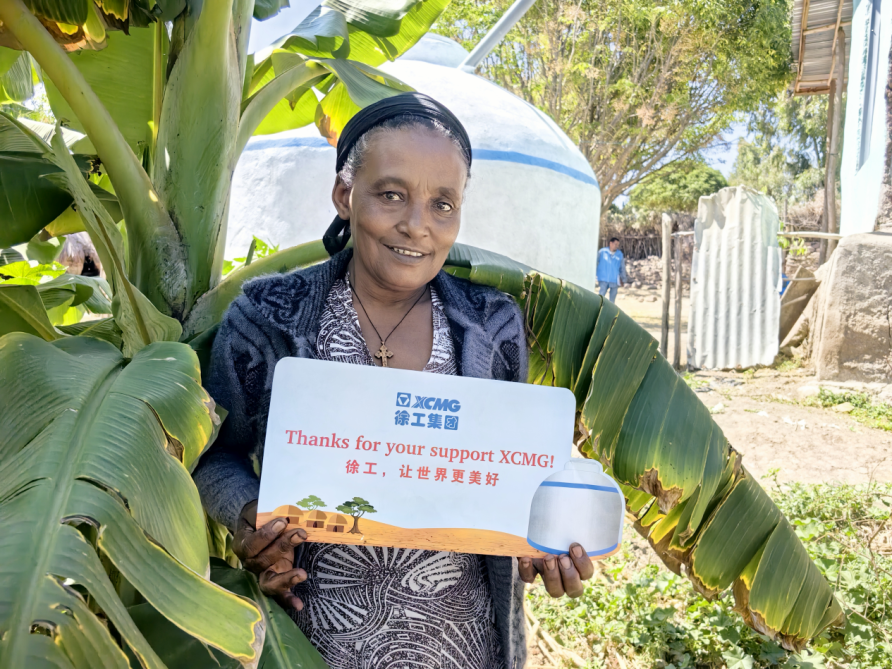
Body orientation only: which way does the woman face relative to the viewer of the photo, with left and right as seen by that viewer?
facing the viewer

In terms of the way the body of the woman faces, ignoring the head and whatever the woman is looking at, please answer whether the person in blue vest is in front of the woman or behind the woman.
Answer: behind

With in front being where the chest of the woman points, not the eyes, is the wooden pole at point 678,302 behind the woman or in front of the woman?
behind

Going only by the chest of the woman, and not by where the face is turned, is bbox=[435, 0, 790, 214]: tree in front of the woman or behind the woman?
behind

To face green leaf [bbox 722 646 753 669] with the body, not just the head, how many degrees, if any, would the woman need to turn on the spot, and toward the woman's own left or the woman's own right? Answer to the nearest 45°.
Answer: approximately 135° to the woman's own left

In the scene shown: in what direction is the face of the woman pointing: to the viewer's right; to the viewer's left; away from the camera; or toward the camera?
toward the camera

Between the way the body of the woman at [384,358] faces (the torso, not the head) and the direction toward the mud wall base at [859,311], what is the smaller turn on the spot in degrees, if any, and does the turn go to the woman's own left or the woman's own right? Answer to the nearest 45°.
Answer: approximately 135° to the woman's own left

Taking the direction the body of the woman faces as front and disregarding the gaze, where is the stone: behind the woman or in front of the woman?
behind

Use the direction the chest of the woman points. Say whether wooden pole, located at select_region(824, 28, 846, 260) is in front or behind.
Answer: behind
